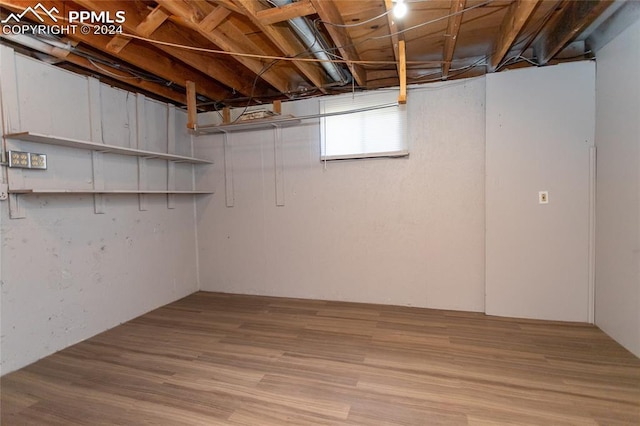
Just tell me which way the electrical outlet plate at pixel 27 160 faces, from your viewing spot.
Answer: facing the viewer and to the right of the viewer

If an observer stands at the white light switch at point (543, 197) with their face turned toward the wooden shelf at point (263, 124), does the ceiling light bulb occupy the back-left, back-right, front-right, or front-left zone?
front-left

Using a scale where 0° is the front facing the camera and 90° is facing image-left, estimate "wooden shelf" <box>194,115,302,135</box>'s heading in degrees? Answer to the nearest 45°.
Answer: approximately 45°

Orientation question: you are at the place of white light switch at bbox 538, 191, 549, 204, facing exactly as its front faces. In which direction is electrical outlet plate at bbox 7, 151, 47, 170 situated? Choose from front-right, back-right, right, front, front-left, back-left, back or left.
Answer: front-right

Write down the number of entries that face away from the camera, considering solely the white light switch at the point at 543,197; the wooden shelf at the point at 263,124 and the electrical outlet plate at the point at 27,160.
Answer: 0

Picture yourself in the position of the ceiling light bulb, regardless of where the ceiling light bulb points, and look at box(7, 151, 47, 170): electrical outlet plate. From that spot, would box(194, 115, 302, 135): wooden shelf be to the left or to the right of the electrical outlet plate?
right

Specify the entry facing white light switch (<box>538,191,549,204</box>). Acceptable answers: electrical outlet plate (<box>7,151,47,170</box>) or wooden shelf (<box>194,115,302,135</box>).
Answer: the electrical outlet plate

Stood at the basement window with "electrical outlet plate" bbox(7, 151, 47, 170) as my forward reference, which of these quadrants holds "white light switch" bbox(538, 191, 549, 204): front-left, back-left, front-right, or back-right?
back-left

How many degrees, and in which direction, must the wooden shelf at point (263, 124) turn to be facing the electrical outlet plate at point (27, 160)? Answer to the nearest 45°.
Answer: approximately 45° to its right

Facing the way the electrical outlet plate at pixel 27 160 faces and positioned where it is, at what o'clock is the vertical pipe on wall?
The vertical pipe on wall is roughly at 12 o'clock from the electrical outlet plate.

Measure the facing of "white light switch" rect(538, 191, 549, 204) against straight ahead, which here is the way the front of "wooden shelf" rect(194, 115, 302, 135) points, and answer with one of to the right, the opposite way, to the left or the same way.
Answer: the same way

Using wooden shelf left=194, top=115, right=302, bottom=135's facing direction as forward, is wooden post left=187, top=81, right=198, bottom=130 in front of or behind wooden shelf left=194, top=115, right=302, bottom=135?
in front

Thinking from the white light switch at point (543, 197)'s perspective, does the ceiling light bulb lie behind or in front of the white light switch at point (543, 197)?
in front

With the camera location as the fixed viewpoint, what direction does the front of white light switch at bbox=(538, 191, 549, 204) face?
facing the viewer

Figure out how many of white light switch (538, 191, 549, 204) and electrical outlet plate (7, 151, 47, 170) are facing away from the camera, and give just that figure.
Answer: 0

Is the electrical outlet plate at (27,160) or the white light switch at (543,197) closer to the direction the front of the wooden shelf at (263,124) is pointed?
the electrical outlet plate
